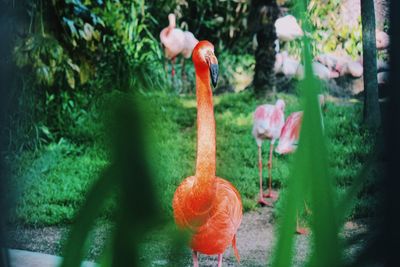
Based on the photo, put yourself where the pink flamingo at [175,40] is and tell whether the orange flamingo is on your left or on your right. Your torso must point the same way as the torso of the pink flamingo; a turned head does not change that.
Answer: on your left

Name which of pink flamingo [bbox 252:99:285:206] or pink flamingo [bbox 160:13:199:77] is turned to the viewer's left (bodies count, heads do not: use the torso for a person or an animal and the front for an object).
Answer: pink flamingo [bbox 160:13:199:77]

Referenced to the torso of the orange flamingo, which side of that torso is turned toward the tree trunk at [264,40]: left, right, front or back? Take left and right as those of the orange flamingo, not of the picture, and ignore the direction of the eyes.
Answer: back

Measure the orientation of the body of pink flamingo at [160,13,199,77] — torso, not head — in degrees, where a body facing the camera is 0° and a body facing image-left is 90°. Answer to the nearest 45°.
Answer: approximately 90°

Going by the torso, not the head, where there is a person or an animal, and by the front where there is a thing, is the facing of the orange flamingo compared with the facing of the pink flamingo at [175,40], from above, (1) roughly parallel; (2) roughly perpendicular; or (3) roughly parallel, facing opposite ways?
roughly perpendicular

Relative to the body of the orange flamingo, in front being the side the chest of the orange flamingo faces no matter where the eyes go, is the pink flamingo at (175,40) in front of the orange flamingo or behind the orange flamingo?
behind

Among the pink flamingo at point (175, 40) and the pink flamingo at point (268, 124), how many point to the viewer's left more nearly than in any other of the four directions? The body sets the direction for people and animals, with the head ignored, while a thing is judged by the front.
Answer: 1

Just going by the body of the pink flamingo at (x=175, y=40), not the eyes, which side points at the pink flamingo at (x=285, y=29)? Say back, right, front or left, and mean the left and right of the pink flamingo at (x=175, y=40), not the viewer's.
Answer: back
